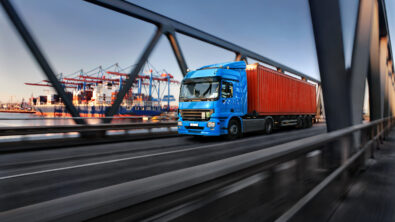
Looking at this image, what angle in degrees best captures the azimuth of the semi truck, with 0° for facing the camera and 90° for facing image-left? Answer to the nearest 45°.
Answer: approximately 45°

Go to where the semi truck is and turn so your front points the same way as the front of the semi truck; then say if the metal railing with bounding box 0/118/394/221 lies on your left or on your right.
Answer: on your left
